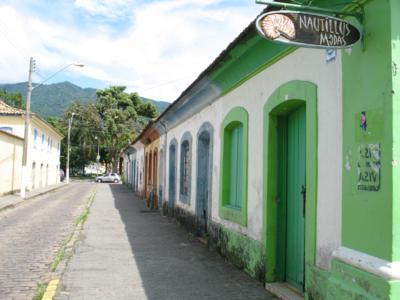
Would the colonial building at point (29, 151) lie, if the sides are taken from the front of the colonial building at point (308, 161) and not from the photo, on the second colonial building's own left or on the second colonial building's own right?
on the second colonial building's own right

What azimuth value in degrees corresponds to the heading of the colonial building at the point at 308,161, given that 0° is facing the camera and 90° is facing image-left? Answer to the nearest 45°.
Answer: approximately 45°
